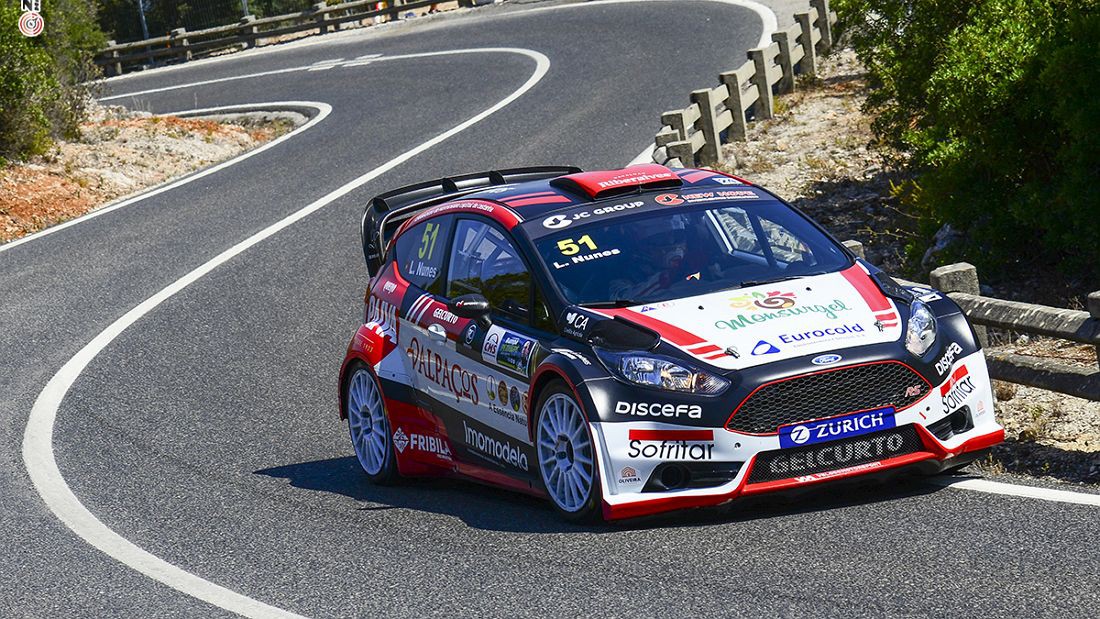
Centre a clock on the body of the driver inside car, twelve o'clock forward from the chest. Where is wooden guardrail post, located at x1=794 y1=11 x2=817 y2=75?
The wooden guardrail post is roughly at 8 o'clock from the driver inside car.

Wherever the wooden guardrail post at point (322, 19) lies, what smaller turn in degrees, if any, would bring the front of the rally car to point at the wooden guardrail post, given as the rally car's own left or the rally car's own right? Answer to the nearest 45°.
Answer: approximately 135° to the rally car's own left

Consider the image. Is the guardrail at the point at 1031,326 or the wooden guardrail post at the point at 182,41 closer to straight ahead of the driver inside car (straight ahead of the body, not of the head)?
the guardrail

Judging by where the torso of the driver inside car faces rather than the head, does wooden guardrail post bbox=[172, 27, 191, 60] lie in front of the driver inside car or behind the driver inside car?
behind

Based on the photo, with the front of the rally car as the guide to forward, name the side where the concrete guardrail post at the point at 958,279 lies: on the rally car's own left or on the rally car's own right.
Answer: on the rally car's own left

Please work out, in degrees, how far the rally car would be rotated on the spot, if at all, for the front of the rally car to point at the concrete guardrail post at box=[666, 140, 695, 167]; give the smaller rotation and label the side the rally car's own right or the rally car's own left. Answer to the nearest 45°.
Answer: approximately 135° to the rally car's own left

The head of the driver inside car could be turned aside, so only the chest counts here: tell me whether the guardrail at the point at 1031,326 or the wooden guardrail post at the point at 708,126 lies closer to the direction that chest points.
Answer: the guardrail

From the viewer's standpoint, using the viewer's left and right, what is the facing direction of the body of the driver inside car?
facing the viewer and to the right of the viewer

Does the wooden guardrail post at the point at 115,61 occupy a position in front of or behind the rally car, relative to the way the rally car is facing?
behind

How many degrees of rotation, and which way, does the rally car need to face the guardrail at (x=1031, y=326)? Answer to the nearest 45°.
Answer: approximately 45° to its left

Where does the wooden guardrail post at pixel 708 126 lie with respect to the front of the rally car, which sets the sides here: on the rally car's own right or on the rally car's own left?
on the rally car's own left

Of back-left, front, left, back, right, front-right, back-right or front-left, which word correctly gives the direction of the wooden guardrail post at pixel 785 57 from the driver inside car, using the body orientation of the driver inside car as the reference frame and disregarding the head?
back-left

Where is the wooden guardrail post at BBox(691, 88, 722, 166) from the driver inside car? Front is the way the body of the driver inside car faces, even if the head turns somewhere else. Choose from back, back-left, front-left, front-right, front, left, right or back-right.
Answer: back-left

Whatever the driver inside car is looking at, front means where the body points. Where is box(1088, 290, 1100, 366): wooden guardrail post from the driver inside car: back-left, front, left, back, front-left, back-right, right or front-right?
front-left
